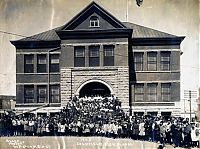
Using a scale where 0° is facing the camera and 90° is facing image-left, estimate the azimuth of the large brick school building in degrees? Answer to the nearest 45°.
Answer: approximately 0°

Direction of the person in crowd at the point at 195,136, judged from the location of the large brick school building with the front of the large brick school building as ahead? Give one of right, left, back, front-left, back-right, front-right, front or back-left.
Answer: left
